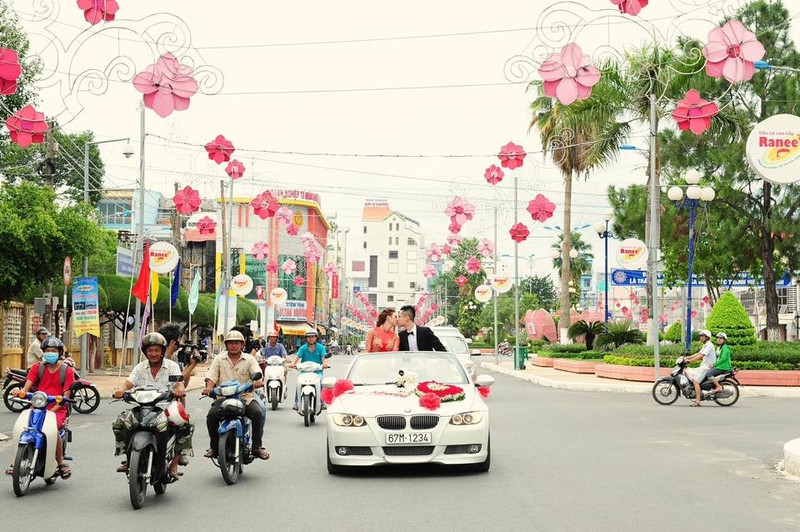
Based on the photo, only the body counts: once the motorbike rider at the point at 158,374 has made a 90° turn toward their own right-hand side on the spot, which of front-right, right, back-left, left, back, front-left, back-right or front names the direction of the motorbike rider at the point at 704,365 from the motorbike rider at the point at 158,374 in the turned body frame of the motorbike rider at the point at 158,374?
back-right

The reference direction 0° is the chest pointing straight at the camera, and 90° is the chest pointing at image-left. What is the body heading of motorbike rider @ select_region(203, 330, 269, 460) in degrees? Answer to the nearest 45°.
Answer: approximately 0°

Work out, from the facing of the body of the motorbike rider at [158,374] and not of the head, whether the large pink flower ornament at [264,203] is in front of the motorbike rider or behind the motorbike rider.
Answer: behind
